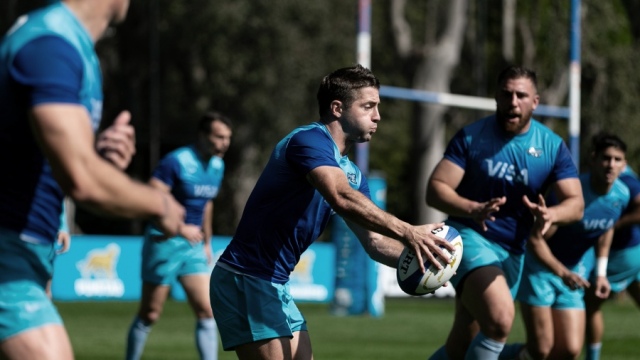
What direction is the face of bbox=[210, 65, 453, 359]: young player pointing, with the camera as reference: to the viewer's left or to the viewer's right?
to the viewer's right

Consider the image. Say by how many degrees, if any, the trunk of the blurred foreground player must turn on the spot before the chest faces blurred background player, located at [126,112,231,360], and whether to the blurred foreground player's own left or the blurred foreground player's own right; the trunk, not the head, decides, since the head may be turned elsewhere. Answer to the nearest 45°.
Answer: approximately 90° to the blurred foreground player's own left

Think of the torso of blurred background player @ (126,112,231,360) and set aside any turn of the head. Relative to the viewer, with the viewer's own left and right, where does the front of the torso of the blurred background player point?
facing the viewer and to the right of the viewer

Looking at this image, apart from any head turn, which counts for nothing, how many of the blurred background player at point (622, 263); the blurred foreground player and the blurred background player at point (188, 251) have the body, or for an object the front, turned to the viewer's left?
1

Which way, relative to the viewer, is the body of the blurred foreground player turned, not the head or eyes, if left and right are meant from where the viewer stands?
facing to the right of the viewer

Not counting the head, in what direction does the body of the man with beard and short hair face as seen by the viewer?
toward the camera

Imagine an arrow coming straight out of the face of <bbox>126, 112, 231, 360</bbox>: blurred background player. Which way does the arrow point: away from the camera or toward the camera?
toward the camera

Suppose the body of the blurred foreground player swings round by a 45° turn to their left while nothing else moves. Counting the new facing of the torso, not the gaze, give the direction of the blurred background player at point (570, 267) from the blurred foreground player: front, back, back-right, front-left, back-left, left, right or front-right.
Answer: front

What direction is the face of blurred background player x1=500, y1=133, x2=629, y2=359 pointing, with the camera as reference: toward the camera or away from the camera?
toward the camera

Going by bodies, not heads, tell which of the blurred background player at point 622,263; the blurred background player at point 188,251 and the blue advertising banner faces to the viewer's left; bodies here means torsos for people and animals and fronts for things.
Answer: the blurred background player at point 622,263

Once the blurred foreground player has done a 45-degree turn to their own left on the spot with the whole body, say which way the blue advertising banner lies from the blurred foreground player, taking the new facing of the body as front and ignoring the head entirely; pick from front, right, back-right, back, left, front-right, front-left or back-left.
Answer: front-left

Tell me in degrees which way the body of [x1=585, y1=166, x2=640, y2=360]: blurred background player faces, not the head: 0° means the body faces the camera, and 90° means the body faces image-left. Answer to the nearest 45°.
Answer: approximately 90°

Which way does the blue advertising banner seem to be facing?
toward the camera
